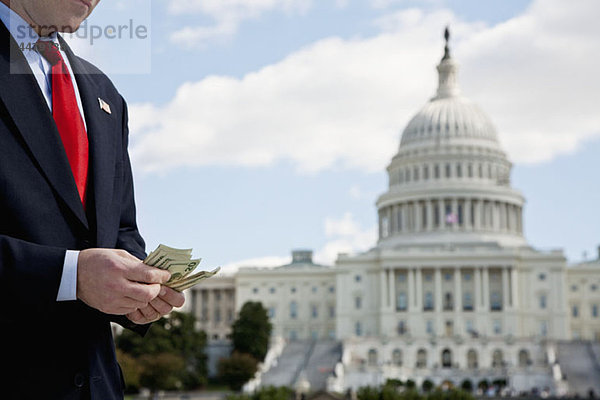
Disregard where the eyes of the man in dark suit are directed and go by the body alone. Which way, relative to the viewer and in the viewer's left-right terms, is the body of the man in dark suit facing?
facing the viewer and to the right of the viewer
